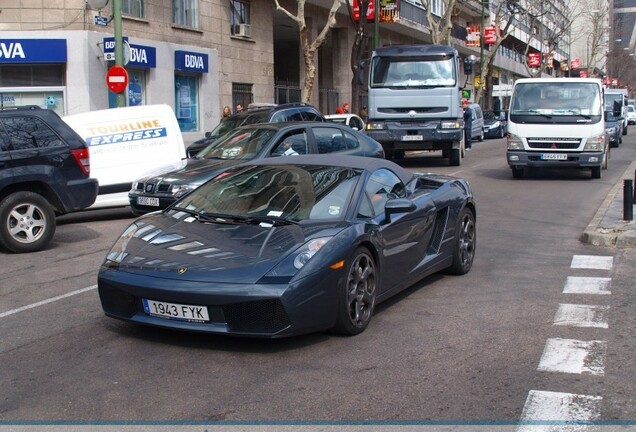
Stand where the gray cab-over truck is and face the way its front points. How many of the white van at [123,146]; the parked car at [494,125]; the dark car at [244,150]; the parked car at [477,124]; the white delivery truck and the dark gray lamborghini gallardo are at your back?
2

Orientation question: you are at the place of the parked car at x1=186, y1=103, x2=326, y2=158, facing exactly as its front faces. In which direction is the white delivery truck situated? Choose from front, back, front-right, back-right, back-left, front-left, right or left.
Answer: back-left

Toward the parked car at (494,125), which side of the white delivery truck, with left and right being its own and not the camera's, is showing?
back

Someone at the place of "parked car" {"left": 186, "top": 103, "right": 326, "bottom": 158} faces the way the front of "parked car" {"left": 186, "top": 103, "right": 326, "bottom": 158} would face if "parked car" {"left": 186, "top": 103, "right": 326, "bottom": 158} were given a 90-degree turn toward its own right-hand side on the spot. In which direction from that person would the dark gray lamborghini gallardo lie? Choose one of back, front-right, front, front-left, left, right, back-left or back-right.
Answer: back-left

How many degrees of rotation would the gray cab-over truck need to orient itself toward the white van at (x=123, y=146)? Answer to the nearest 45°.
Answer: approximately 45° to its right

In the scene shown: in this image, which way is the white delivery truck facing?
toward the camera

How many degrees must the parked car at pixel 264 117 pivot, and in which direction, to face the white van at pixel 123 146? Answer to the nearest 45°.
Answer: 0° — it already faces it

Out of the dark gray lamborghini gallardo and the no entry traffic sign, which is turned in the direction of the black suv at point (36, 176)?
the no entry traffic sign

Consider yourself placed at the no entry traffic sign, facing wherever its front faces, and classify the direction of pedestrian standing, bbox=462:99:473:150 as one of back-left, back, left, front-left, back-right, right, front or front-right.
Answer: back-left

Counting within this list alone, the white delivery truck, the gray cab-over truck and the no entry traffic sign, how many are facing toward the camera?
3

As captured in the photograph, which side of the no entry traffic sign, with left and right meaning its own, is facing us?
front

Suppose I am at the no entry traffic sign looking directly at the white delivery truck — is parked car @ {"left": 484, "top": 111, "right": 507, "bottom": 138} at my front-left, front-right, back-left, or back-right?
front-left

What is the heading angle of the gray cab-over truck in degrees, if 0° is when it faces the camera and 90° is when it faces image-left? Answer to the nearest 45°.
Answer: approximately 0°

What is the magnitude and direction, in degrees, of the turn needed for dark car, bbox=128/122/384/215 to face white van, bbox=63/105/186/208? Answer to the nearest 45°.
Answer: approximately 45° to its right
